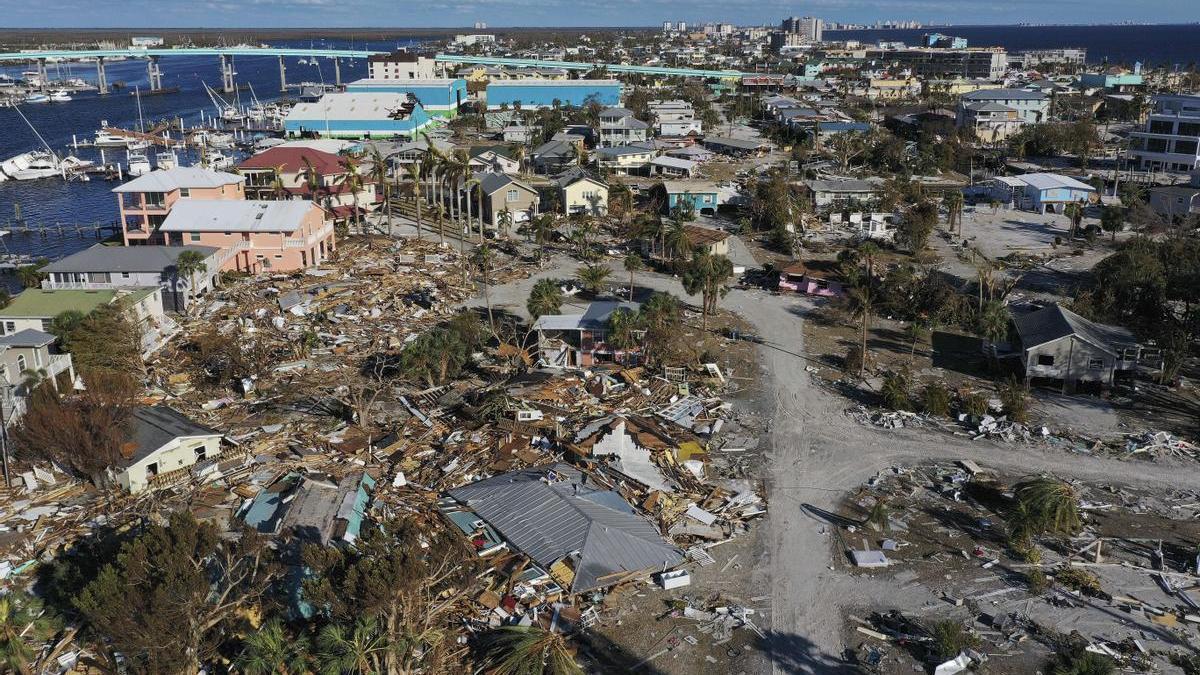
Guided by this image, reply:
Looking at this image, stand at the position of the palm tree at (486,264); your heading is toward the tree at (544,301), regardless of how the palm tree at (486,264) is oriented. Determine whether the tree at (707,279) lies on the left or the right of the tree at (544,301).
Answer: left

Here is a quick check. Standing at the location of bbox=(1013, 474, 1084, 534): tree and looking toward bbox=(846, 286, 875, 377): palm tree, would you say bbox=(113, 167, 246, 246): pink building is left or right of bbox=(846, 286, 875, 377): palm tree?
left

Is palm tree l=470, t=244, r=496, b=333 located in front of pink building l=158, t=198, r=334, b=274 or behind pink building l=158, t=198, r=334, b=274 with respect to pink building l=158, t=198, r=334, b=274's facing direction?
in front
